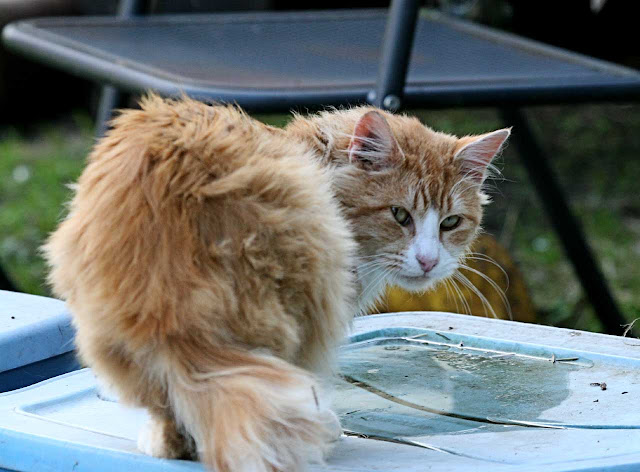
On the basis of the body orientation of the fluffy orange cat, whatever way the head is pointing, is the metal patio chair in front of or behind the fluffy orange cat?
in front

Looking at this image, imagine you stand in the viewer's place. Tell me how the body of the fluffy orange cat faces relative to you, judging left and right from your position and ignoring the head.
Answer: facing away from the viewer and to the right of the viewer

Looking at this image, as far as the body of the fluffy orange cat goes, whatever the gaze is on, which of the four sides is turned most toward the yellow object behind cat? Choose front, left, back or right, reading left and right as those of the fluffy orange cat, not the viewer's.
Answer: front
